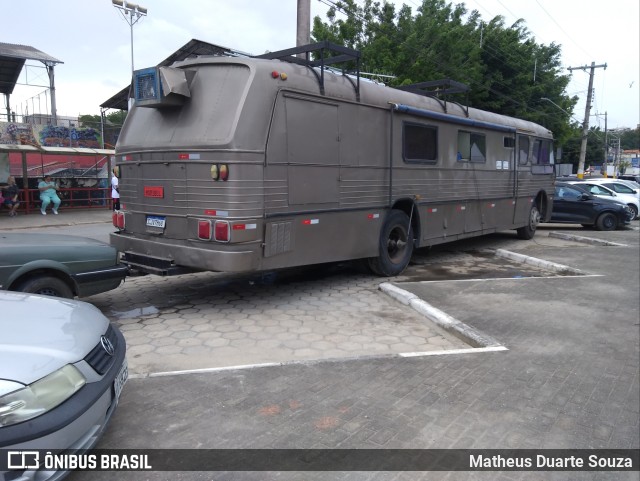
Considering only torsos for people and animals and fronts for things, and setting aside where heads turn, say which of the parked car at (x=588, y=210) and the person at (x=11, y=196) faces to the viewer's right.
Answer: the parked car

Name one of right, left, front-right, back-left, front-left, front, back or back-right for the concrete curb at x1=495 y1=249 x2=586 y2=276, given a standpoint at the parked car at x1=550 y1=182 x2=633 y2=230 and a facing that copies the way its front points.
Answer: right

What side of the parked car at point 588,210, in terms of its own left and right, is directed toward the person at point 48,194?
back

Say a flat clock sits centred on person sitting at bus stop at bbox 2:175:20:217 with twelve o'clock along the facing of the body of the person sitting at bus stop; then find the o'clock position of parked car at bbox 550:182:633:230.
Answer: The parked car is roughly at 10 o'clock from the person sitting at bus stop.

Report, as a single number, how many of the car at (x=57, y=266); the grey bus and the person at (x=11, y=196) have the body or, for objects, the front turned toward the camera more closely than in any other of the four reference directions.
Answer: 1

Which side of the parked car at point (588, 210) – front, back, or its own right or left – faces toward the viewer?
right

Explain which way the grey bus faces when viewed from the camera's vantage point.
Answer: facing away from the viewer and to the right of the viewer

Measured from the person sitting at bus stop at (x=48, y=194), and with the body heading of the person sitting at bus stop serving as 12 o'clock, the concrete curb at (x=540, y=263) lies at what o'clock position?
The concrete curb is roughly at 11 o'clock from the person sitting at bus stop.

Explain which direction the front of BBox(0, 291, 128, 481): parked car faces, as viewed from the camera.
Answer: facing the viewer and to the right of the viewer

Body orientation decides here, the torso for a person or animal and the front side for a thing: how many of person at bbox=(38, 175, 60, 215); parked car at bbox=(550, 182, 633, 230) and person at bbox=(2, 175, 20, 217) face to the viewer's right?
1
